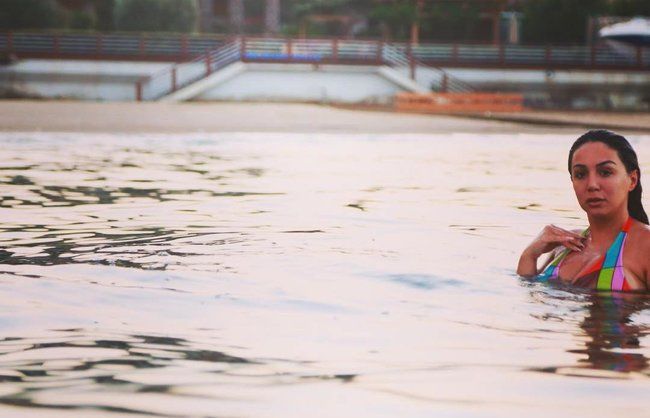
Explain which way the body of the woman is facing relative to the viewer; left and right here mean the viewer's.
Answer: facing the viewer and to the left of the viewer

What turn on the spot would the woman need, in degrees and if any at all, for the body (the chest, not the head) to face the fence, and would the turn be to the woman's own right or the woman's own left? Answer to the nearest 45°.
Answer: approximately 135° to the woman's own right

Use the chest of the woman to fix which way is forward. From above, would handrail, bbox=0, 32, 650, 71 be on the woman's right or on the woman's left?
on the woman's right

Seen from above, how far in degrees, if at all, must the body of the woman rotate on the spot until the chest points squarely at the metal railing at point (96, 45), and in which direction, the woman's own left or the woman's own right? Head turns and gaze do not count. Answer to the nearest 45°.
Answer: approximately 90° to the woman's own right
